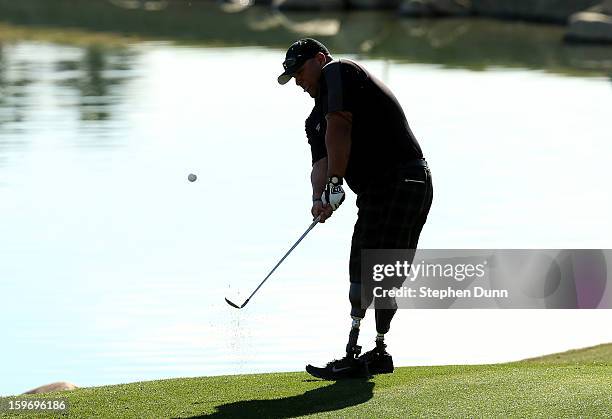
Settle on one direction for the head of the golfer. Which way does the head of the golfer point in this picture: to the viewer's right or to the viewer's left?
to the viewer's left

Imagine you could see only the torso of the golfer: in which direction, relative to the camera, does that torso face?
to the viewer's left
